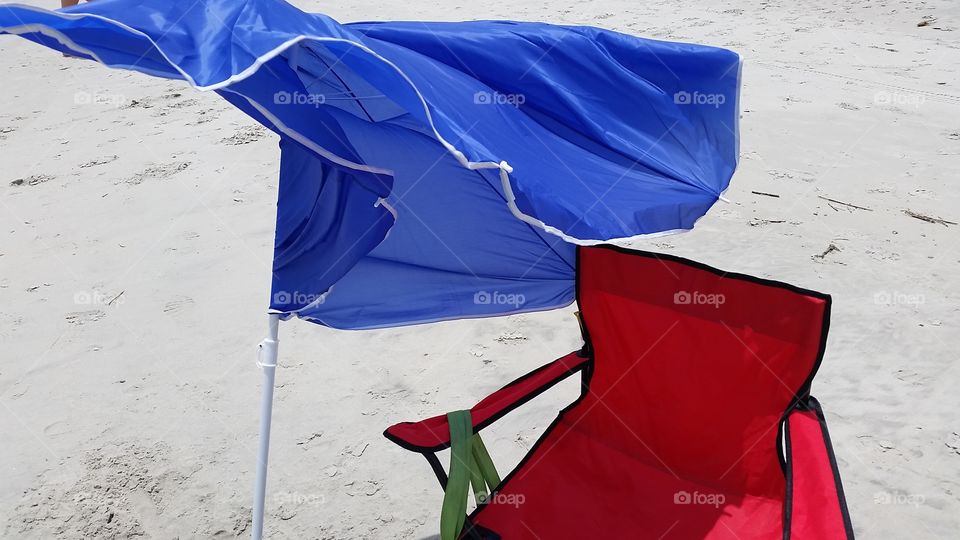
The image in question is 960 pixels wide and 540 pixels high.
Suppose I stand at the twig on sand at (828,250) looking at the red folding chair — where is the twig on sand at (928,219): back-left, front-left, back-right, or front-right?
back-left

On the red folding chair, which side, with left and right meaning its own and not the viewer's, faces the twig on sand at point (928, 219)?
back

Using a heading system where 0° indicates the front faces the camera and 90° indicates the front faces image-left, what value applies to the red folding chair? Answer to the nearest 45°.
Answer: approximately 45°

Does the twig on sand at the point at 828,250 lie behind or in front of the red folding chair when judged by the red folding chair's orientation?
behind

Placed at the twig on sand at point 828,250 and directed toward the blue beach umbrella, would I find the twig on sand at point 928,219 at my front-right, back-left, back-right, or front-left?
back-left
